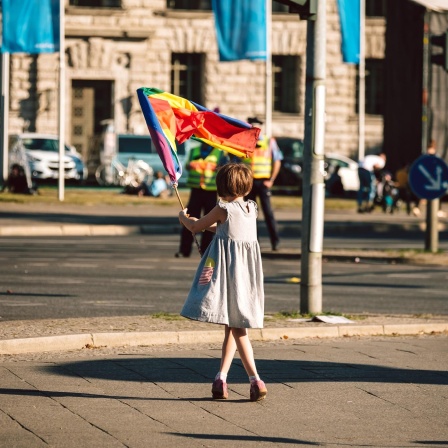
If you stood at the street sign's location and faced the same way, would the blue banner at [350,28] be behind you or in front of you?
behind

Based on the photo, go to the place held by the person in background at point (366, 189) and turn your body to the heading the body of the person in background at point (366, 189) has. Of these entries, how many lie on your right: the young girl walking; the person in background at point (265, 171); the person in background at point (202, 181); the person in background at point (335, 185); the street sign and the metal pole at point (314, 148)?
5

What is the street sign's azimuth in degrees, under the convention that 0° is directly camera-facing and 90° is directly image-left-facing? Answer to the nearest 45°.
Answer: approximately 0°

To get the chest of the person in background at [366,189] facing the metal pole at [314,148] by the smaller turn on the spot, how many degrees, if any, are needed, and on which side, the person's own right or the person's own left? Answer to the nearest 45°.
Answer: approximately 90° to the person's own right

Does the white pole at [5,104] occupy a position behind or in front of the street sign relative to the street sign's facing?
behind
